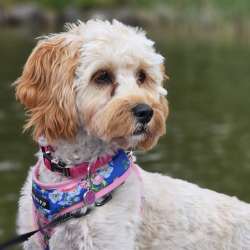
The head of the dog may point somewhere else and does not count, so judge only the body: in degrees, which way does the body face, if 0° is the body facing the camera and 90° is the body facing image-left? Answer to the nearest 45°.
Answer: approximately 45°
